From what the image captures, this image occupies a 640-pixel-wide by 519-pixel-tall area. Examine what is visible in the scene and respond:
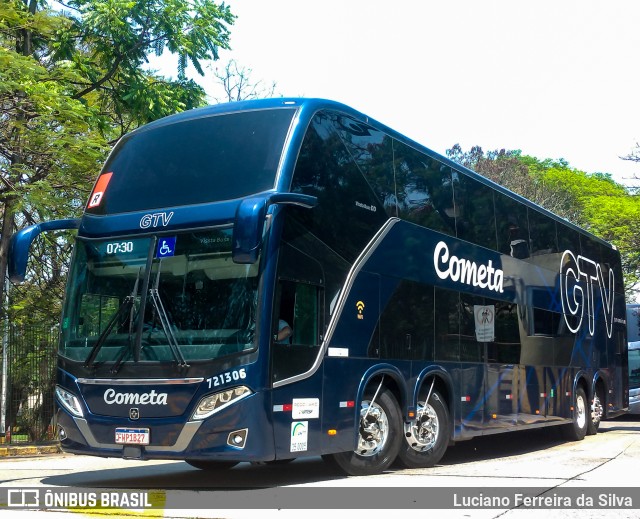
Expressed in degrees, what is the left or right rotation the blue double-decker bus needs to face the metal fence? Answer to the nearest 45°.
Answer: approximately 90° to its right

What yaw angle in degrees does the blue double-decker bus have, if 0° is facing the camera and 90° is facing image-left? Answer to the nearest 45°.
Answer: approximately 45°

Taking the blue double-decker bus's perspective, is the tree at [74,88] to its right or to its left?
on its right
